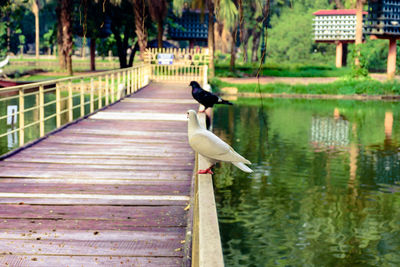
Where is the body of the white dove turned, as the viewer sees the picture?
to the viewer's left
